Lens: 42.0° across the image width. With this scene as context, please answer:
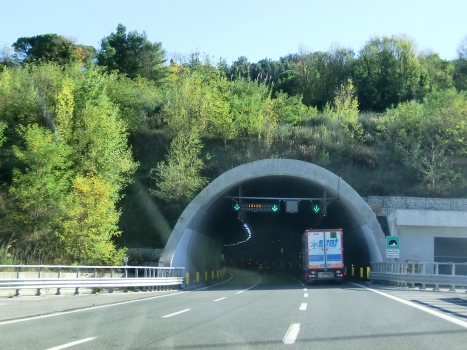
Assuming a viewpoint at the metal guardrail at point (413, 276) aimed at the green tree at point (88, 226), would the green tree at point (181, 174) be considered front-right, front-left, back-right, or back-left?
front-right

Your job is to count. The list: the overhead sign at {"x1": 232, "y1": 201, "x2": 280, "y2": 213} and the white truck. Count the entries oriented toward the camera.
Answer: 1

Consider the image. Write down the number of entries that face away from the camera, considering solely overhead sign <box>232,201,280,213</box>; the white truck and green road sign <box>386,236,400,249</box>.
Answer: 1

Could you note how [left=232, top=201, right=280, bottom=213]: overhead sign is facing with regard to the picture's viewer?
facing the viewer

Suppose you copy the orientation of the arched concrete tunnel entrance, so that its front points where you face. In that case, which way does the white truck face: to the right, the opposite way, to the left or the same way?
the opposite way

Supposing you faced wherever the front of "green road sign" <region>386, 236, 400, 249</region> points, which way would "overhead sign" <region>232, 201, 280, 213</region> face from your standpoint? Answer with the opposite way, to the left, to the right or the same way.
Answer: the same way

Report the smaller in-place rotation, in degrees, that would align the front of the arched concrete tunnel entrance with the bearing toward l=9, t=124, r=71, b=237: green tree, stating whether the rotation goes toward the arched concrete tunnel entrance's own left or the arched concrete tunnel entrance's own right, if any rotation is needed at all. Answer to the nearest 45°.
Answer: approximately 90° to the arched concrete tunnel entrance's own right

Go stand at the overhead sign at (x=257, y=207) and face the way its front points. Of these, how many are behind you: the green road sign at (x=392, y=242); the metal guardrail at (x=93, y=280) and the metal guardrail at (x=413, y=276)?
0

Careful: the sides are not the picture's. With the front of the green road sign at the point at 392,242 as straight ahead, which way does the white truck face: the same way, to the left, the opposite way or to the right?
the opposite way

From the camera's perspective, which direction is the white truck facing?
away from the camera

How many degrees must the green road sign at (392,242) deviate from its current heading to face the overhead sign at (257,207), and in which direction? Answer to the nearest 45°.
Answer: approximately 135° to its right

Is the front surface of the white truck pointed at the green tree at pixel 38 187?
no

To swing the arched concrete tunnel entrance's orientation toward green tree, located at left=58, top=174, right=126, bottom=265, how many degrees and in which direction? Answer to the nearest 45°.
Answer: approximately 90° to its right

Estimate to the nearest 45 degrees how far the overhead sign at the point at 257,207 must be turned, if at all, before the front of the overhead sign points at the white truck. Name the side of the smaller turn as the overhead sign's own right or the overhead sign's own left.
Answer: approximately 90° to the overhead sign's own left

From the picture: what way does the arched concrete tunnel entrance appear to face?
toward the camera

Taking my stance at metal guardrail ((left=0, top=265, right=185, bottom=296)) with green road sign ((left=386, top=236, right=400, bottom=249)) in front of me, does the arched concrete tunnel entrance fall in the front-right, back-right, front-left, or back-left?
front-left

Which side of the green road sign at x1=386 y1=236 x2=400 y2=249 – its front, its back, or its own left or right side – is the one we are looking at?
front

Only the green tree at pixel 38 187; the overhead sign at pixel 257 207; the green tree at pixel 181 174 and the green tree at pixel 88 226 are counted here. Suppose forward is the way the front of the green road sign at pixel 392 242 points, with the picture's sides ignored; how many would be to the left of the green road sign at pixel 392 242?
0

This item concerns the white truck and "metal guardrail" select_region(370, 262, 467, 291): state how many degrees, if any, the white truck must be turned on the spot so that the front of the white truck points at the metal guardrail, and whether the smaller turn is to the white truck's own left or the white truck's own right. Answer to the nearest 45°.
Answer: approximately 135° to the white truck's own right
